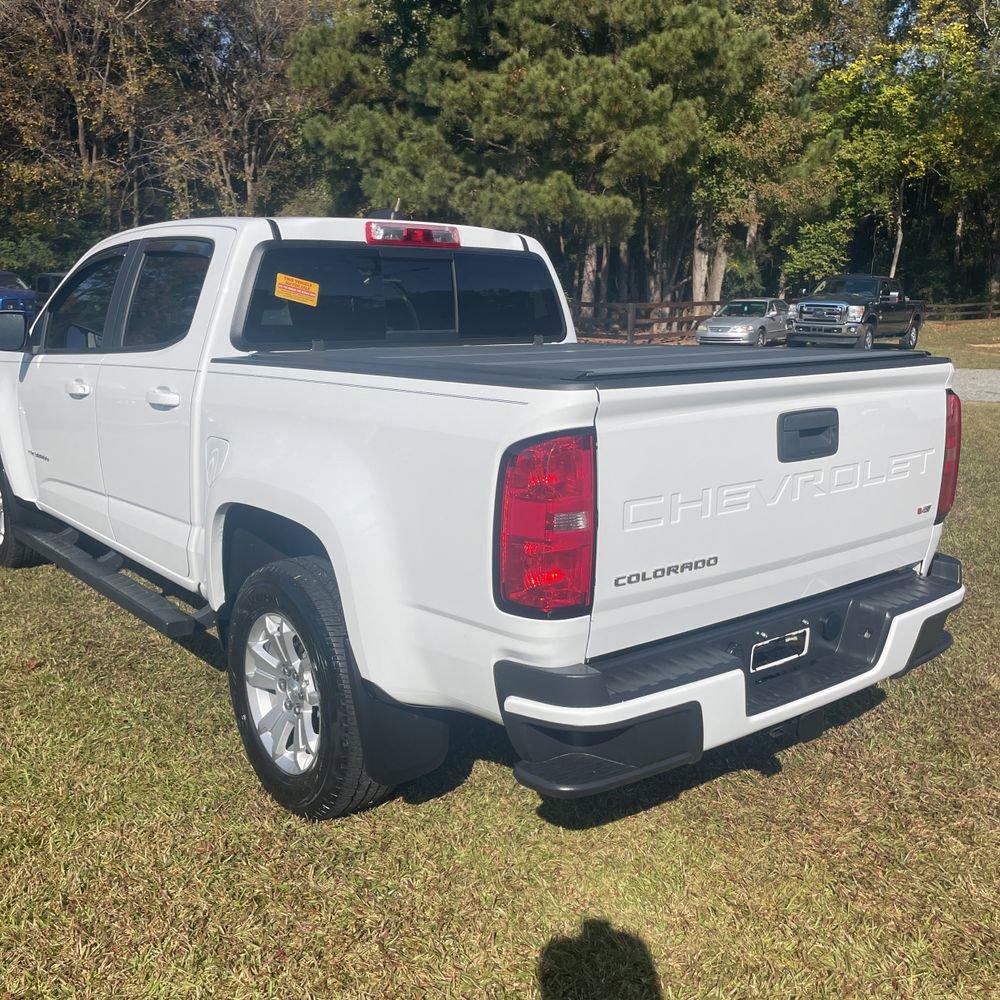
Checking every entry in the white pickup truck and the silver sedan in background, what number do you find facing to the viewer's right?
0

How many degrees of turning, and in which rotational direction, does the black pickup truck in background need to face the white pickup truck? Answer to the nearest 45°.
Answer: approximately 45° to its left

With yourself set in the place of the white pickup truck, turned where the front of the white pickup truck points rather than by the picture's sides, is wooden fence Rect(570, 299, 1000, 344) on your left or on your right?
on your right

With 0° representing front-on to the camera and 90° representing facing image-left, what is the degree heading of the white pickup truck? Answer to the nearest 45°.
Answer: approximately 135°

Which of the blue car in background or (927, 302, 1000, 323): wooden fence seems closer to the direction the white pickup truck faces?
the blue car in background

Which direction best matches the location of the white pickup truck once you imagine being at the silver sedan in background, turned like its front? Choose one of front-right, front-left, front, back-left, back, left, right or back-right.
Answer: front-left

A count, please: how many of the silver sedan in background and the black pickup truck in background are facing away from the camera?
0

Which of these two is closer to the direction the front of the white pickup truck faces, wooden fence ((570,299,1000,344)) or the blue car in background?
the blue car in background

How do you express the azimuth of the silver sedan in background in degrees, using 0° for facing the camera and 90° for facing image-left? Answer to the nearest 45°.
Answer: approximately 45°

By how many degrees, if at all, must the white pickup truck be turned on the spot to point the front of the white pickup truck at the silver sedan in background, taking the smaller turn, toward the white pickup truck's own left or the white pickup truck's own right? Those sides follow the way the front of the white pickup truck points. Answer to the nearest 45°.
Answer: approximately 45° to the white pickup truck's own right

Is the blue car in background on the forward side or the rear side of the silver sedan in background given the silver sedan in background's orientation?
on the forward side
